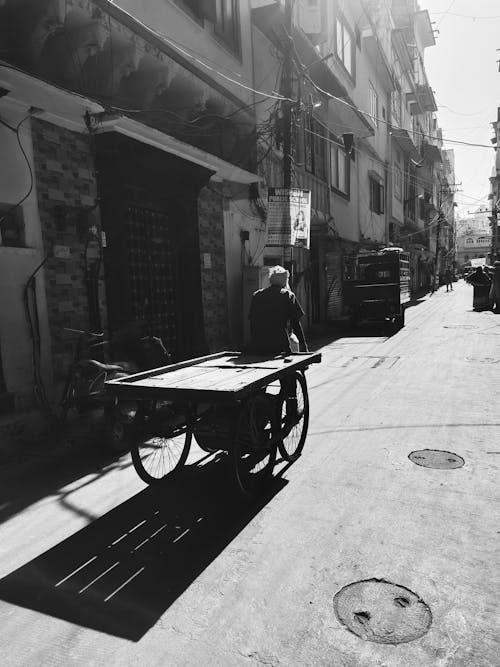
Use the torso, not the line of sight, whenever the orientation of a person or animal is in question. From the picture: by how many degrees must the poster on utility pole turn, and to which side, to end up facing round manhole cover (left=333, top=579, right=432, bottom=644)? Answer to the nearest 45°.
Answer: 0° — it already faces it

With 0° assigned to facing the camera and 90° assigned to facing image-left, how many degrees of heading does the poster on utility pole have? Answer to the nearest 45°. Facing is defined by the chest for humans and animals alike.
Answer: approximately 0°

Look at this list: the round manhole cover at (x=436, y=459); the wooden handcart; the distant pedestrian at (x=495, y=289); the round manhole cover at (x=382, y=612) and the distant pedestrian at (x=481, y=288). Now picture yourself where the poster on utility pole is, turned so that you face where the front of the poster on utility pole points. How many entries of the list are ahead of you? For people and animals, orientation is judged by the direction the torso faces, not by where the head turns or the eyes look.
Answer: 3

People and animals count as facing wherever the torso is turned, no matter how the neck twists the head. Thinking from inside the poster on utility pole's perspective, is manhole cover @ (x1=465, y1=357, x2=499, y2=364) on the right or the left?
on its left

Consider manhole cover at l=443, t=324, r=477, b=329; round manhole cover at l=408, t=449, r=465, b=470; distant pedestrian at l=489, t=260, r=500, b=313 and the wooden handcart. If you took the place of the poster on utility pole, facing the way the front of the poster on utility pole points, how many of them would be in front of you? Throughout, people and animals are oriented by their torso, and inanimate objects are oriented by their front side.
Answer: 2
